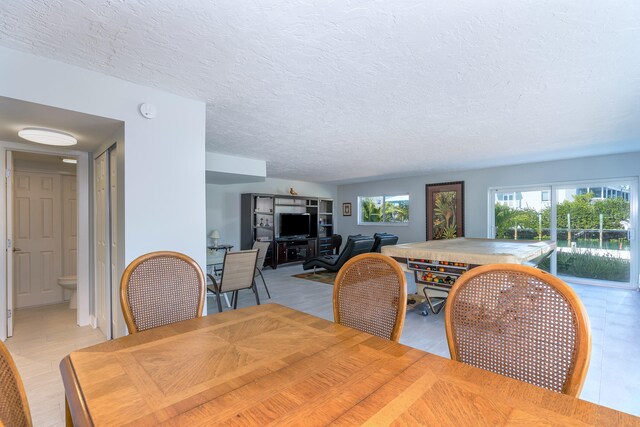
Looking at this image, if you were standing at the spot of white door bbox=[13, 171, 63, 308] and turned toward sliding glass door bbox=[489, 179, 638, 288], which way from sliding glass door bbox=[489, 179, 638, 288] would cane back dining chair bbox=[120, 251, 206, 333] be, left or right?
right

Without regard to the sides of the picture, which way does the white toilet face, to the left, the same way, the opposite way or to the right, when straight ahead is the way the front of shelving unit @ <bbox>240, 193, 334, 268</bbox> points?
to the right

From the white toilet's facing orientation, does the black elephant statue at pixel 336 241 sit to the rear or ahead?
to the rear

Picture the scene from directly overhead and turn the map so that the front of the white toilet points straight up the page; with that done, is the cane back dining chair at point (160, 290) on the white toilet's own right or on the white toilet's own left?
on the white toilet's own left

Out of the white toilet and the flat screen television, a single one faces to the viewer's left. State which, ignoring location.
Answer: the white toilet

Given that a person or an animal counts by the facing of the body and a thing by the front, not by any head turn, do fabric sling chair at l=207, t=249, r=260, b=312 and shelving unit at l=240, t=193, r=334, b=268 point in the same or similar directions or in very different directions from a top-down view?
very different directions

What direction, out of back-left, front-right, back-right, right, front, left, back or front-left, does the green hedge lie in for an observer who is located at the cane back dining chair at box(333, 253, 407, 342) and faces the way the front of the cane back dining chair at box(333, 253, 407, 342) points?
back

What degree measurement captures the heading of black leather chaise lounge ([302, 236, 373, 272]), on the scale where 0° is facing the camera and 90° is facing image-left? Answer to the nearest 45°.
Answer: approximately 90°

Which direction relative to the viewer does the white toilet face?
to the viewer's left

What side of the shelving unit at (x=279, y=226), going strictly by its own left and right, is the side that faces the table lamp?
right

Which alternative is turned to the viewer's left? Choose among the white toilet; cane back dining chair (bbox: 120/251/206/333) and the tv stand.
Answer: the white toilet

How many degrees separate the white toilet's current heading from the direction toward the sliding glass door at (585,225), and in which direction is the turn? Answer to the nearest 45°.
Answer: approximately 135° to its left

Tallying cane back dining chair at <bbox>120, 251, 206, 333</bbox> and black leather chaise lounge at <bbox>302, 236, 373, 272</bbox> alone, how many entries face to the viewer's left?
1
